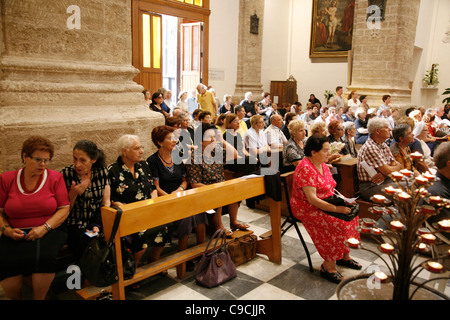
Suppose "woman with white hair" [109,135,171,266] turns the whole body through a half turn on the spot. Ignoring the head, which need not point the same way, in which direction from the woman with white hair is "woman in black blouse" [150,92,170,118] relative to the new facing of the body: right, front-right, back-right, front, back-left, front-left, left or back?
front-right

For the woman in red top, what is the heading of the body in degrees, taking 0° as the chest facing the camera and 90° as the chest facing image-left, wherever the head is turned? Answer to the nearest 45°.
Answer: approximately 0°

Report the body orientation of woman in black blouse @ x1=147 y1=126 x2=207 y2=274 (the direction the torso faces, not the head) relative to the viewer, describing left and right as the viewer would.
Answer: facing the viewer and to the right of the viewer
